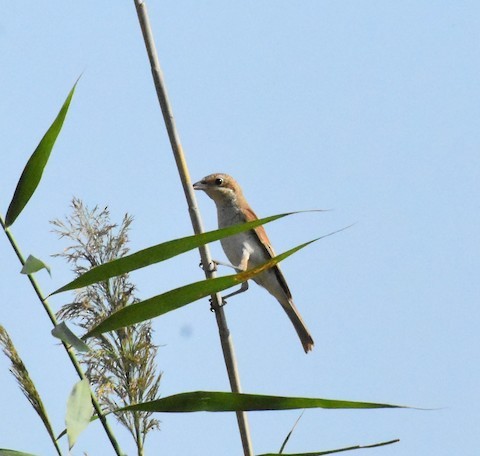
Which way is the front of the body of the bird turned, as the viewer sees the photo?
to the viewer's left
